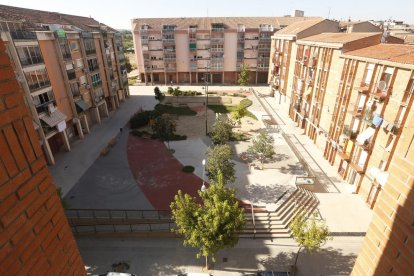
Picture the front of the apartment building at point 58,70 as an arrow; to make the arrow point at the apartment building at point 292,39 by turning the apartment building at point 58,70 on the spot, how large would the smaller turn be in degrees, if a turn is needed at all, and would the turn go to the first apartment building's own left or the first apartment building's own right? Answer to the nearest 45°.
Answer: approximately 45° to the first apartment building's own left

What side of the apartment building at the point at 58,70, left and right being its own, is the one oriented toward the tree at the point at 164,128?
front

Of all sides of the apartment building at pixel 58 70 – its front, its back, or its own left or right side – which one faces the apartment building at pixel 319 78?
front

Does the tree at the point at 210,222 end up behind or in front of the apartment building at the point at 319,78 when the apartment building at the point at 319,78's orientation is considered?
in front

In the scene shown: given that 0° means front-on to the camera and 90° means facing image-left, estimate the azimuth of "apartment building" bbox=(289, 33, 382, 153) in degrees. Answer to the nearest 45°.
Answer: approximately 45°

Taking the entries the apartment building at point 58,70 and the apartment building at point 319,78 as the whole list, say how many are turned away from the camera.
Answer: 0

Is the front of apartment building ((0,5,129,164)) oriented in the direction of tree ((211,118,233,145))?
yes

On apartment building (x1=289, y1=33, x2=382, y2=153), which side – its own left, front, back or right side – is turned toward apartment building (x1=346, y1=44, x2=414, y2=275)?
left

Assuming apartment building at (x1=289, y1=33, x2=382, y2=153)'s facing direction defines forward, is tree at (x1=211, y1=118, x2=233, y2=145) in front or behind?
in front

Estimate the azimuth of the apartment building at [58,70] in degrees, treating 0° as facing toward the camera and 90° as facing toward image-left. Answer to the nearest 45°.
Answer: approximately 315°
